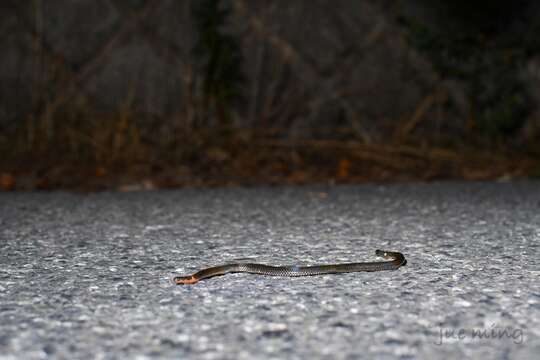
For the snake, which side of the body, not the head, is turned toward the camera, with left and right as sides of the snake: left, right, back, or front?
left
